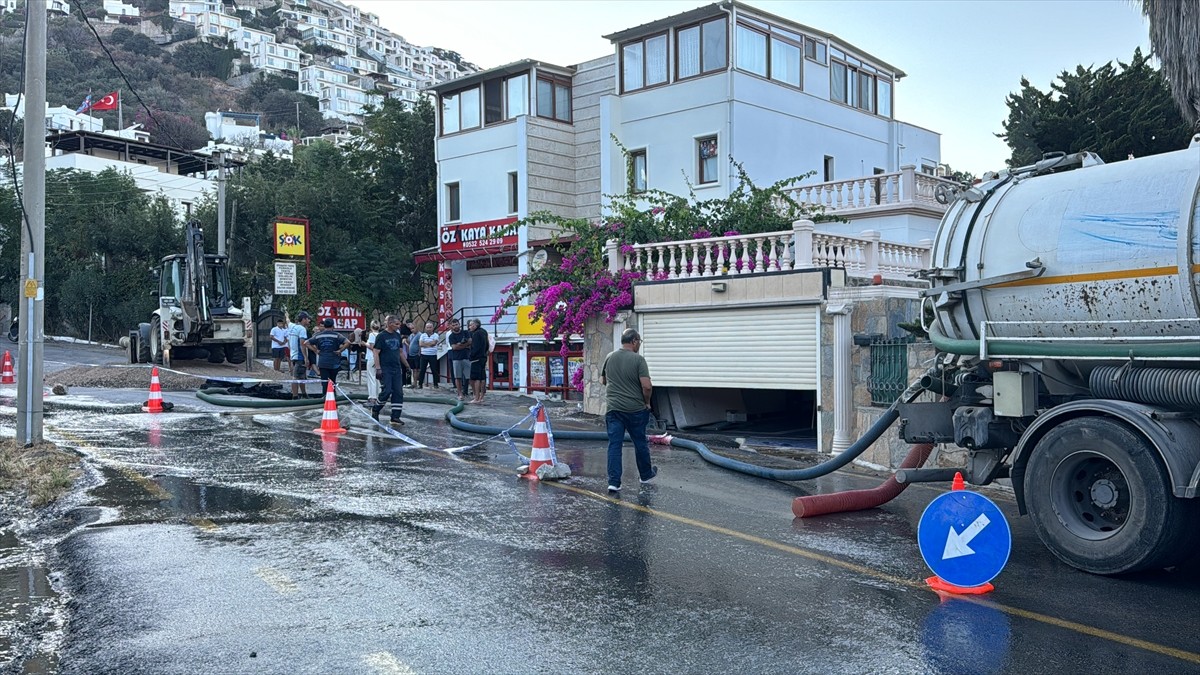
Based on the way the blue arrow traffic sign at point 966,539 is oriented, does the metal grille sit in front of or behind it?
behind

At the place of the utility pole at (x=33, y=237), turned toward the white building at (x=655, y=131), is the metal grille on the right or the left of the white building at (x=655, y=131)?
right

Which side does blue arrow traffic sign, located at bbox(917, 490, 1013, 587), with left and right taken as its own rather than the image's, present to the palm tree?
back

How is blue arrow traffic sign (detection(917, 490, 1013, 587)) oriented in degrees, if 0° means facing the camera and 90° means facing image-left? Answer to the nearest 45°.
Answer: approximately 0°

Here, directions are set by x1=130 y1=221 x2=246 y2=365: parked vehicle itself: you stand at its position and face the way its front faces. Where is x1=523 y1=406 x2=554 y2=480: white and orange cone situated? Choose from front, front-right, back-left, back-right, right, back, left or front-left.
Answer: back-left
